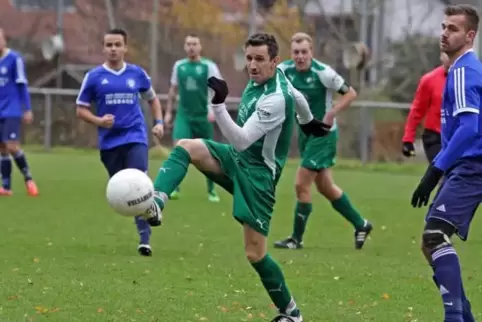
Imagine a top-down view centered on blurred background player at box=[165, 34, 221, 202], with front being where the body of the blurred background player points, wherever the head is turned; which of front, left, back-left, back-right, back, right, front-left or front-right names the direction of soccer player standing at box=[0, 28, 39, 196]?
right

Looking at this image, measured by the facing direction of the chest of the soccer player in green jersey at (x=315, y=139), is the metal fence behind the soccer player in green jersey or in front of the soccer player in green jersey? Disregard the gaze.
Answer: behind

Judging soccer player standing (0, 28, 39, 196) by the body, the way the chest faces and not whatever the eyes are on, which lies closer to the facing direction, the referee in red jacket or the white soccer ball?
the white soccer ball

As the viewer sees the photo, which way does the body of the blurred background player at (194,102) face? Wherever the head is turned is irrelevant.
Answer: toward the camera

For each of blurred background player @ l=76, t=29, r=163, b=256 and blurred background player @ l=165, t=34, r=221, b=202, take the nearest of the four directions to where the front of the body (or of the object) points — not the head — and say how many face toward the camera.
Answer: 2

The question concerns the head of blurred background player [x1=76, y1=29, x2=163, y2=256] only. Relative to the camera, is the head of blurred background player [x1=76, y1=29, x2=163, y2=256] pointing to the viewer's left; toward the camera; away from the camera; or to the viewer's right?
toward the camera

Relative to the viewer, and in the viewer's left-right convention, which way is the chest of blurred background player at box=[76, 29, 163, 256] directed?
facing the viewer

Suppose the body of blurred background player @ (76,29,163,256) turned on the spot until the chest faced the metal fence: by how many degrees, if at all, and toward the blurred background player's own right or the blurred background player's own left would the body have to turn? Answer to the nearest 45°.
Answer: approximately 135° to the blurred background player's own left

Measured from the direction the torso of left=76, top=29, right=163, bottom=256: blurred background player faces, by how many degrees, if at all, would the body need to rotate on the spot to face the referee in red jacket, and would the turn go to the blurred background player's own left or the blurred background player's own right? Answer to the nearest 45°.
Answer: approximately 90° to the blurred background player's own left

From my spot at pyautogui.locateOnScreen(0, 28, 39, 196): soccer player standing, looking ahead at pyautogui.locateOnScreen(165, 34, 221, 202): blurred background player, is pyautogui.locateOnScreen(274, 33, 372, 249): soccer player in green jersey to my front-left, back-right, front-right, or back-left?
front-right

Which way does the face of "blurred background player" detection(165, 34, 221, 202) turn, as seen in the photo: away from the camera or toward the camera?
toward the camera

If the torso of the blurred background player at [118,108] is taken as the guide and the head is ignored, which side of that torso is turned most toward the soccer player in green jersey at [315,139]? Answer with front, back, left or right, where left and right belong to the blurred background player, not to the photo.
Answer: left

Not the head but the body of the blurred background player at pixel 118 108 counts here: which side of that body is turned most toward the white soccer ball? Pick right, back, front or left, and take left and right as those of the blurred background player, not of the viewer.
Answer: front

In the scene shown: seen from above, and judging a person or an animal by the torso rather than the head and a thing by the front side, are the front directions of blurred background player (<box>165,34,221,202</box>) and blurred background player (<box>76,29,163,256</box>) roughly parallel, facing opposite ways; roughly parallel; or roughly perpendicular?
roughly parallel
